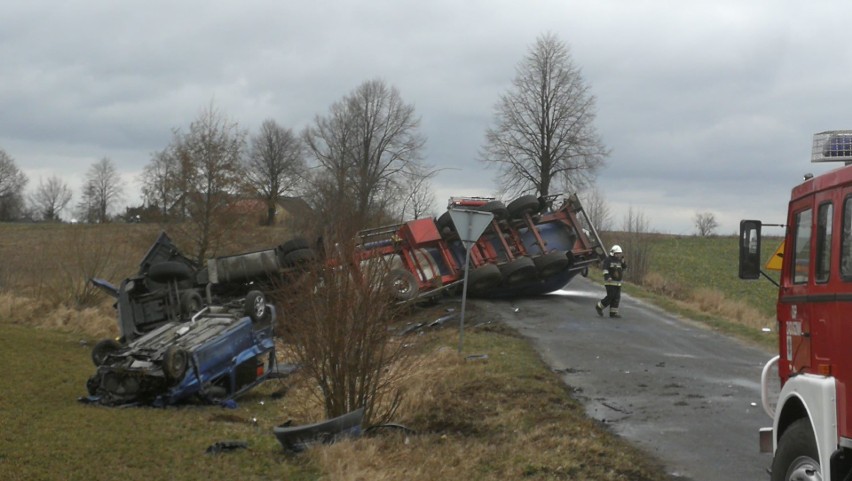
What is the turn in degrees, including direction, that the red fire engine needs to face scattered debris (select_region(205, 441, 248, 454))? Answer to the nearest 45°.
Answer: approximately 45° to its left

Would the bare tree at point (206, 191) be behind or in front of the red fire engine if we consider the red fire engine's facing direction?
in front

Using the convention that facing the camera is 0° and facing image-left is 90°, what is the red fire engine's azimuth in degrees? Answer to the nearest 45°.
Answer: approximately 135°

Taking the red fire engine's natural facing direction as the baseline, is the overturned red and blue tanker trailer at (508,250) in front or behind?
in front
